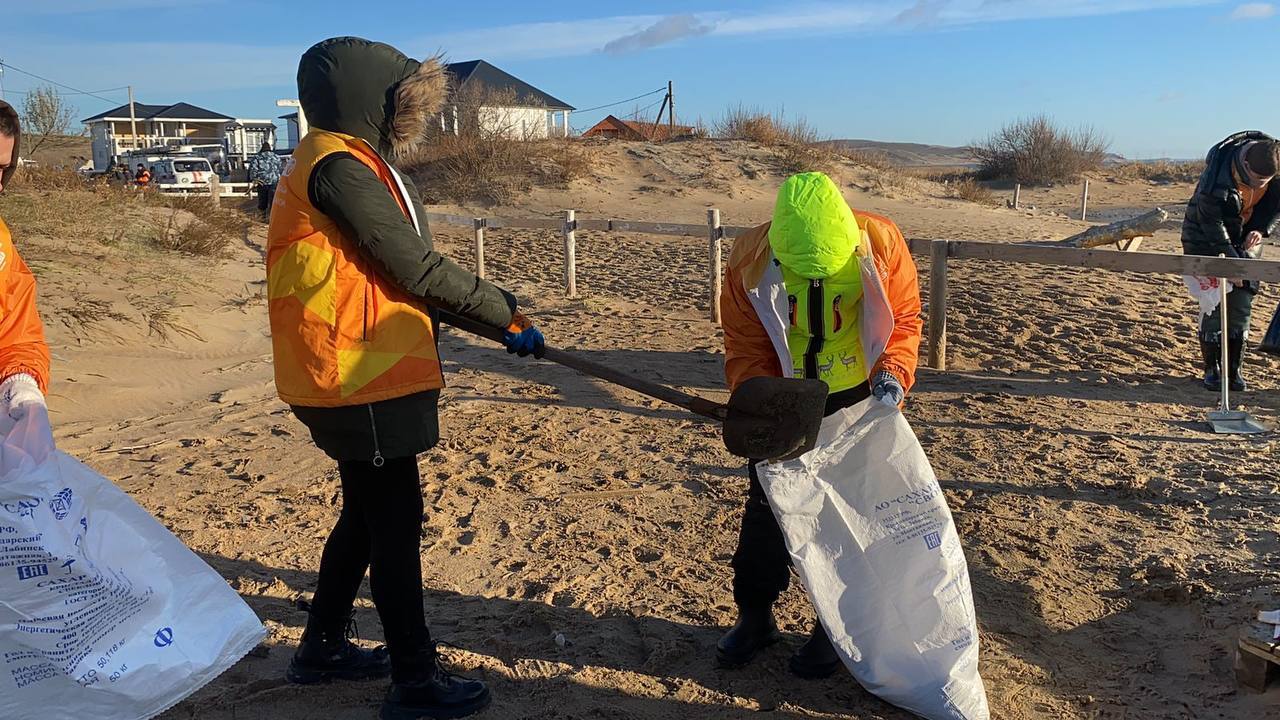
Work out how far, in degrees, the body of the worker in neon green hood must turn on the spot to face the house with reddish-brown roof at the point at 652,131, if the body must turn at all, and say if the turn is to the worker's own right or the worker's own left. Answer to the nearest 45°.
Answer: approximately 180°

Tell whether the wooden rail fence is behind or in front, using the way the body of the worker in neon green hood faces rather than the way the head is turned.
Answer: behind

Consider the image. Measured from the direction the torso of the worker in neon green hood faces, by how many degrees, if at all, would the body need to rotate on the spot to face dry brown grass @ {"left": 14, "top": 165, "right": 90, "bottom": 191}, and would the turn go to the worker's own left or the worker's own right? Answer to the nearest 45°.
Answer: approximately 135° to the worker's own right

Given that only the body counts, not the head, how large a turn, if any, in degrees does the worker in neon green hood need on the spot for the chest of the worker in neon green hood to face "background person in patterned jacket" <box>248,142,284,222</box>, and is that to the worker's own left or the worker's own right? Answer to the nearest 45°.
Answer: approximately 135° to the worker's own right

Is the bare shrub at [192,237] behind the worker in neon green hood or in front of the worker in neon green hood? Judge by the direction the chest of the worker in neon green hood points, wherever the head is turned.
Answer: behind

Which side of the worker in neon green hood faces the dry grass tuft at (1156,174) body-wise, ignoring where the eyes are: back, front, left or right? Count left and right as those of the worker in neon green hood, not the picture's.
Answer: back

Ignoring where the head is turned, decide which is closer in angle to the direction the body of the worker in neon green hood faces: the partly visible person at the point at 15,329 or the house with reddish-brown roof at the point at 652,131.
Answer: the partly visible person

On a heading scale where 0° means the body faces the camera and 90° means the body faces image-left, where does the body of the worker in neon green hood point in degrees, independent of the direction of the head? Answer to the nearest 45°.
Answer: approximately 0°

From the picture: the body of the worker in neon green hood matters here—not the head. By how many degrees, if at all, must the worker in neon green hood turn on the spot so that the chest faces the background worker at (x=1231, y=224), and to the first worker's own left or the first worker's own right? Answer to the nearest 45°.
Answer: approximately 135° to the first worker's own left

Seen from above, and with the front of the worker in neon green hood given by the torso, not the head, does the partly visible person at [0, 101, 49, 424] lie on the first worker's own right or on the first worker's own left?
on the first worker's own right

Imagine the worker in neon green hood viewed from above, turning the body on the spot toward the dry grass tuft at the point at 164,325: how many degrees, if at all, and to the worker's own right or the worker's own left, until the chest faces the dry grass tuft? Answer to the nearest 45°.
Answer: approximately 135° to the worker's own right
